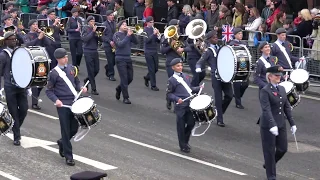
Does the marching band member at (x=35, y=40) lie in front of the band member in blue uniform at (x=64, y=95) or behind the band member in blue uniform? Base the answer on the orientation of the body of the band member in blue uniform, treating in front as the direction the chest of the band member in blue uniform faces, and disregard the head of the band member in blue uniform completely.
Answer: behind

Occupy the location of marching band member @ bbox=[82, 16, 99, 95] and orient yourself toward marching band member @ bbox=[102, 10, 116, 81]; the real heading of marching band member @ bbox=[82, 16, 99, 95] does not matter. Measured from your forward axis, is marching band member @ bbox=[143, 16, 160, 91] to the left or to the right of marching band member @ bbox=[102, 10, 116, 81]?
right

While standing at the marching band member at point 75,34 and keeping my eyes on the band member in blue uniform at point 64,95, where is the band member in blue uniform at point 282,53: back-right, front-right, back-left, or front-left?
front-left

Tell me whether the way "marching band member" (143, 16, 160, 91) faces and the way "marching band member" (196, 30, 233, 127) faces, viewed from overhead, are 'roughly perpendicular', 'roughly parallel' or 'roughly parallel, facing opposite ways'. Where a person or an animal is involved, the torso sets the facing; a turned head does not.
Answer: roughly parallel
